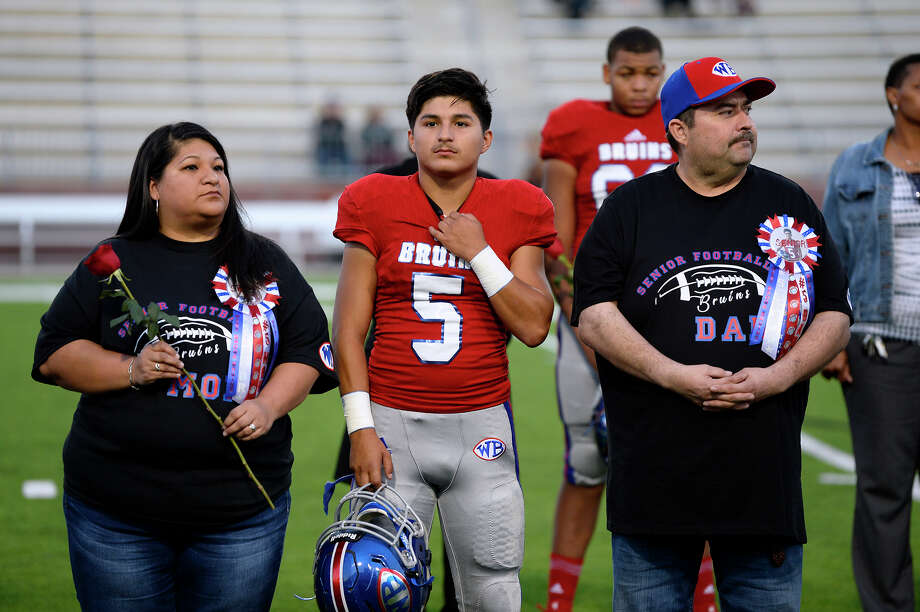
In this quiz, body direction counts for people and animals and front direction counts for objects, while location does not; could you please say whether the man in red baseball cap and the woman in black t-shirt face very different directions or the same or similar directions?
same or similar directions

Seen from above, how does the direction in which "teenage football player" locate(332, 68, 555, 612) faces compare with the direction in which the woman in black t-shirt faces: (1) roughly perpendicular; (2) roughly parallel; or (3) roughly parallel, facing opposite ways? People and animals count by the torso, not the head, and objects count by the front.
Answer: roughly parallel

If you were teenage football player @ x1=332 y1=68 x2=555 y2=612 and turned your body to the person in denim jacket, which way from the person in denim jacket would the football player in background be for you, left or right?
left

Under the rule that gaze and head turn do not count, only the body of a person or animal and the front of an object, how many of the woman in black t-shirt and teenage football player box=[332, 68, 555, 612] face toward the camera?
2

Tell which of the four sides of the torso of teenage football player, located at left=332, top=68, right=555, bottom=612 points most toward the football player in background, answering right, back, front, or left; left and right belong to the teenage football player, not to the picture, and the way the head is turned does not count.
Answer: back

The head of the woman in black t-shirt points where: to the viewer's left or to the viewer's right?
to the viewer's right

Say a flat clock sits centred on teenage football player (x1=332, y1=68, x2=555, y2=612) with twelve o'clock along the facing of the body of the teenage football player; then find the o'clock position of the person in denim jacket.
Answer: The person in denim jacket is roughly at 8 o'clock from the teenage football player.

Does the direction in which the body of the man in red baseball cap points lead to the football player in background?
no

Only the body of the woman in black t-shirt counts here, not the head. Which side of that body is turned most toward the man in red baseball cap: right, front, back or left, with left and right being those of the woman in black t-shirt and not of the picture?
left

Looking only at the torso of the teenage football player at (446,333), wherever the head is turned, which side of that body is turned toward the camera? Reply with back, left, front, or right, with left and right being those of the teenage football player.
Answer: front

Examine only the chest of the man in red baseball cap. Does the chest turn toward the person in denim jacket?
no

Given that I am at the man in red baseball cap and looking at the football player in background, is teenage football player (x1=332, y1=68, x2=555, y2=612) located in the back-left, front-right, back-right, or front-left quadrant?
front-left

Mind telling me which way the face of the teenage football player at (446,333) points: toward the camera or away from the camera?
toward the camera

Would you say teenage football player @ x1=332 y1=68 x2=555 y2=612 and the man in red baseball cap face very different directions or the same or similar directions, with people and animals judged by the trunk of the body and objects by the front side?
same or similar directions

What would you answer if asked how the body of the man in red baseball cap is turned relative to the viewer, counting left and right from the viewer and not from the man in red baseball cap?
facing the viewer

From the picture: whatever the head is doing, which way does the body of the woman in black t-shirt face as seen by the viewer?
toward the camera

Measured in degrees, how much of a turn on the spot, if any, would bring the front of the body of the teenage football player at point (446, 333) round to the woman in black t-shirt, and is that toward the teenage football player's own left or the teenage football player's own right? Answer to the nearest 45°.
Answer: approximately 90° to the teenage football player's own right

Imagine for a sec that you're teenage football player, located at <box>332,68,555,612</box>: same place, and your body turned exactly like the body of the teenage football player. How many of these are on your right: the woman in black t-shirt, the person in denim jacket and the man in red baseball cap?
1

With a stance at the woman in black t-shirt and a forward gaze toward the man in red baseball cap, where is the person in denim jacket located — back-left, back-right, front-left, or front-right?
front-left

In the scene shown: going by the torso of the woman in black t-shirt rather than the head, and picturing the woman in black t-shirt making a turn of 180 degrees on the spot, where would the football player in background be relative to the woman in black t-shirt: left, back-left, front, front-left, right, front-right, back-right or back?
front-right
